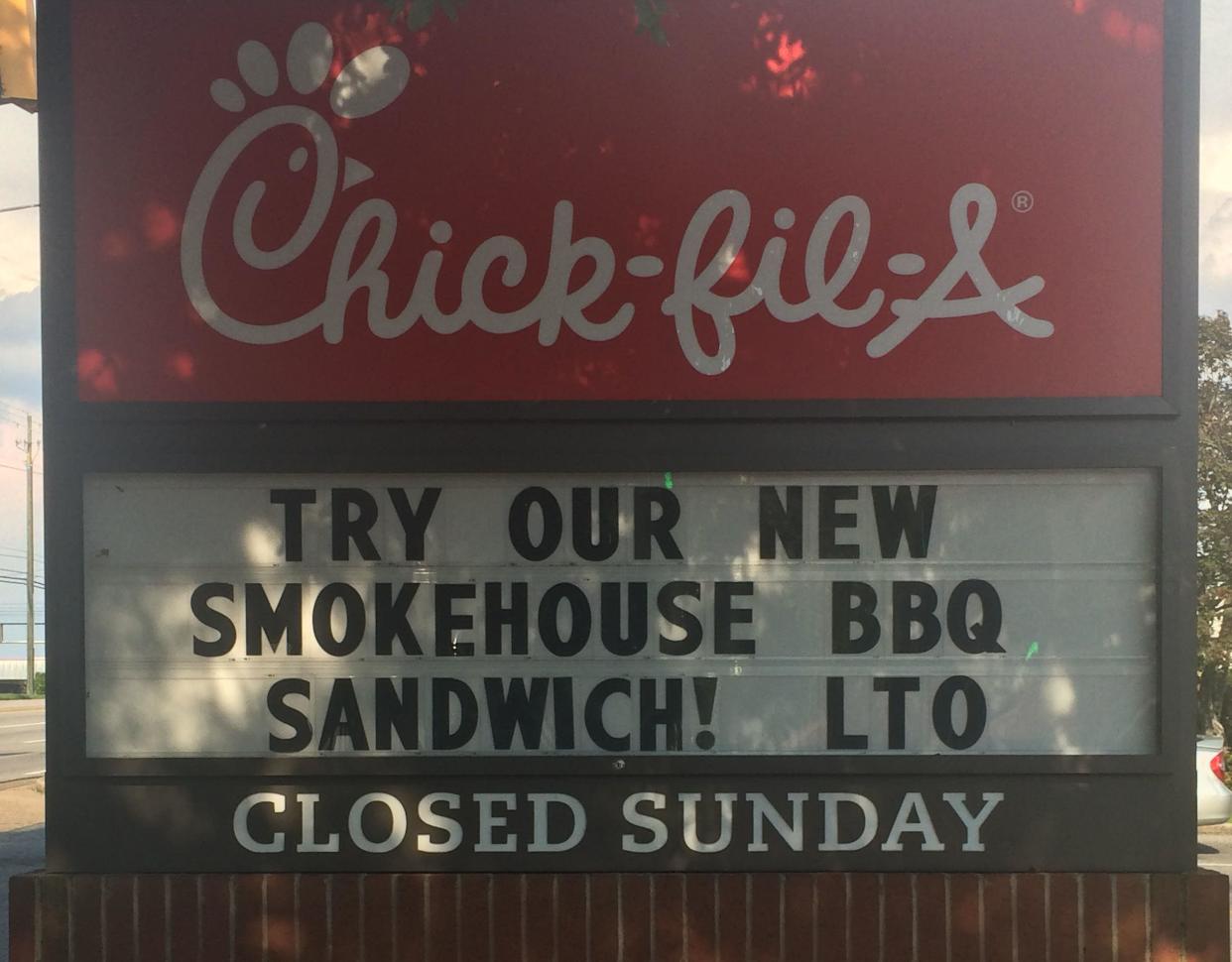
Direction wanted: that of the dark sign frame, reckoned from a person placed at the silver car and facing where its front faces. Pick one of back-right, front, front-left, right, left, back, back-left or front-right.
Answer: left

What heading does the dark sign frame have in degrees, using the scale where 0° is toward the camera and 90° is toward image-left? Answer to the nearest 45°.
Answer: approximately 0°

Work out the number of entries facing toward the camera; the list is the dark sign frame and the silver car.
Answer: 1

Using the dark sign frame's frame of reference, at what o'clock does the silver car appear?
The silver car is roughly at 7 o'clock from the dark sign frame.
